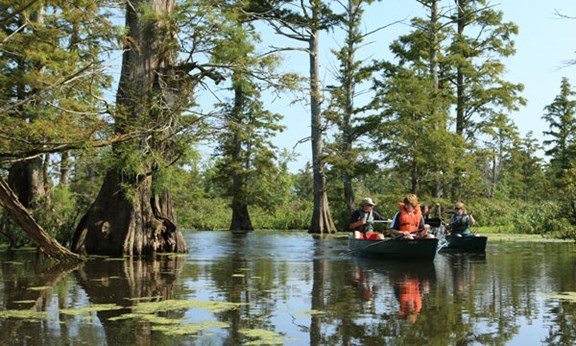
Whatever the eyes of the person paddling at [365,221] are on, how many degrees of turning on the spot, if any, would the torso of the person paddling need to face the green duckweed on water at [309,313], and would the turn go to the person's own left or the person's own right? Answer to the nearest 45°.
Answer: approximately 45° to the person's own right

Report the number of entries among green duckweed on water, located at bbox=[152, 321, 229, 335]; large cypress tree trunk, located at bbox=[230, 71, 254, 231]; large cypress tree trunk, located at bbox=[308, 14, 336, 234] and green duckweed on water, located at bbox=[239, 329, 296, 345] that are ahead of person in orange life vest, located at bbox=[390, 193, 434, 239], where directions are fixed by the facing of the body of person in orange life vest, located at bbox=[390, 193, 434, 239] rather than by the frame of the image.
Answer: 2

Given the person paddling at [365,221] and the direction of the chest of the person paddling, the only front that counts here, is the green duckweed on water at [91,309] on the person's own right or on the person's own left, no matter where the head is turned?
on the person's own right

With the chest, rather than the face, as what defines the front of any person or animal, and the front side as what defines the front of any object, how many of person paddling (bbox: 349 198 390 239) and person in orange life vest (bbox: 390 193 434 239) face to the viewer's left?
0

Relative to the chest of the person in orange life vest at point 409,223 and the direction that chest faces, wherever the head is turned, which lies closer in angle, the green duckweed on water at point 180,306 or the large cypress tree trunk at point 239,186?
the green duckweed on water

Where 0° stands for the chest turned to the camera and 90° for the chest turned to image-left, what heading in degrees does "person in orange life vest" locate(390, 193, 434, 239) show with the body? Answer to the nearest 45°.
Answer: approximately 0°

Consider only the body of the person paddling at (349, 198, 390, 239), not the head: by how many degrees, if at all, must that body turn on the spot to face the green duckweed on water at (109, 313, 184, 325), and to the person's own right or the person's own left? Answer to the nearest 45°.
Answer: approximately 45° to the person's own right
